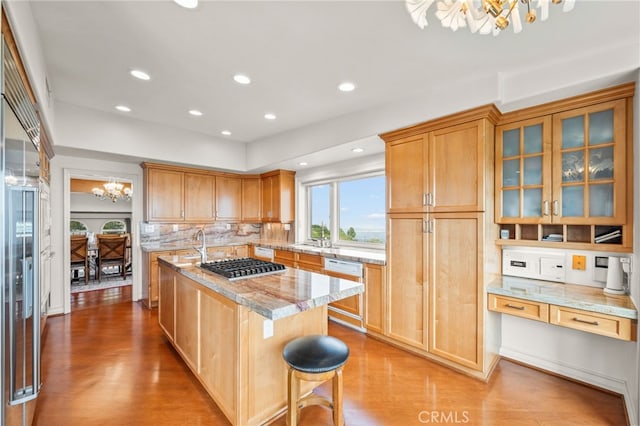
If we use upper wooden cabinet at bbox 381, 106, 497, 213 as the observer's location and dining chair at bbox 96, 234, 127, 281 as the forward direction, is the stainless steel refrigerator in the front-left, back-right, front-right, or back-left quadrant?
front-left

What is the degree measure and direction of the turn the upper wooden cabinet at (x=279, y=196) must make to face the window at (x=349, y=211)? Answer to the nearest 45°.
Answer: approximately 90° to its left

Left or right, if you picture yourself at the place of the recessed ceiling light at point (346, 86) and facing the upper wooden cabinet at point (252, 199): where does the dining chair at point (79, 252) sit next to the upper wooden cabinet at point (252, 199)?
left

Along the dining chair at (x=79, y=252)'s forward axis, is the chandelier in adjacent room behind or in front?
in front

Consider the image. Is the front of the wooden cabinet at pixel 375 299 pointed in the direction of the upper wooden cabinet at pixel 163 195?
no

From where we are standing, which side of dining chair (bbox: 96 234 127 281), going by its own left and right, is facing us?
back

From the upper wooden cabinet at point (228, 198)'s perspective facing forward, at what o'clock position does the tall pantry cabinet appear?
The tall pantry cabinet is roughly at 11 o'clock from the upper wooden cabinet.

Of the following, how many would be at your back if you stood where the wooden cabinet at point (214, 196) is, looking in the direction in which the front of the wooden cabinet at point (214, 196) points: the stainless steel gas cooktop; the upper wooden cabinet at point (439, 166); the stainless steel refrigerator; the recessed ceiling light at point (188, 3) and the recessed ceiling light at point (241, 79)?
0

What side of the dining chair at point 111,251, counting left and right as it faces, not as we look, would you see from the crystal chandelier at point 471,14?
back

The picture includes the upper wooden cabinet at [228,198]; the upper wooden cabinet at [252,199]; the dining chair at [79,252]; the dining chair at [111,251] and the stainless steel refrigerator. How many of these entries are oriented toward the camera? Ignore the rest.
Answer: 2

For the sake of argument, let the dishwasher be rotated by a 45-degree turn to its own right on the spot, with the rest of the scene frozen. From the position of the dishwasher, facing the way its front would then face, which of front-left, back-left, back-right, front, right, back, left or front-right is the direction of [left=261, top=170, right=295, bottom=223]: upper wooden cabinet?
front-right

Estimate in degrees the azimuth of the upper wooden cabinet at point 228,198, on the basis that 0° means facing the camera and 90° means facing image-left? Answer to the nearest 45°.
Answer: approximately 0°

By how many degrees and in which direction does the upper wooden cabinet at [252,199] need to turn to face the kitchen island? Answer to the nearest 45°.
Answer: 0° — it already faces it

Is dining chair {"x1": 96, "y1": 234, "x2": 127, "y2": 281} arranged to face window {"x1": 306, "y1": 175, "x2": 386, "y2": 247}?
no

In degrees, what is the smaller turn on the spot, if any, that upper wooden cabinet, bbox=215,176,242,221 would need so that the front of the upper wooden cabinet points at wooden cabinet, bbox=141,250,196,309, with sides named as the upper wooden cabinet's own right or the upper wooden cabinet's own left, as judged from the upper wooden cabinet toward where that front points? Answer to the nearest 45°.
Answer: approximately 45° to the upper wooden cabinet's own right

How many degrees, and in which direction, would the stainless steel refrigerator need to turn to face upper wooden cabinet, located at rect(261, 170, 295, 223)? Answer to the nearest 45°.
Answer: approximately 45° to its left

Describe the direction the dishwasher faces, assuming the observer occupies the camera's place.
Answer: facing the viewer and to the left of the viewer

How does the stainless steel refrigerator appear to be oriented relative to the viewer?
to the viewer's right

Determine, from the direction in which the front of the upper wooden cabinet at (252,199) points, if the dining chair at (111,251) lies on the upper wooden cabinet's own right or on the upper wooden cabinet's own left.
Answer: on the upper wooden cabinet's own right

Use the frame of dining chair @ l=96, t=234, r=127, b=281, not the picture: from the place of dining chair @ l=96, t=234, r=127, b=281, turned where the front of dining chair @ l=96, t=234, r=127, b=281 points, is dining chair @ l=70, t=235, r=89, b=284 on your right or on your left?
on your left
